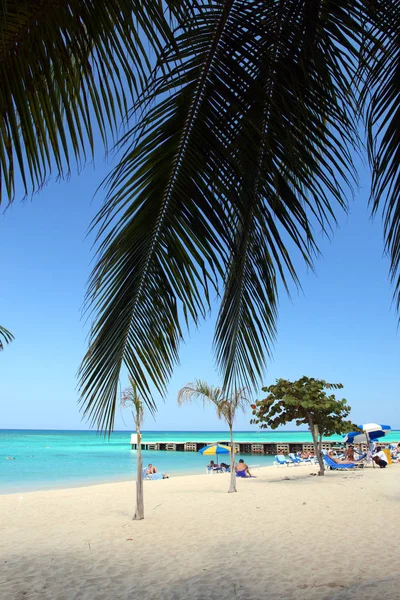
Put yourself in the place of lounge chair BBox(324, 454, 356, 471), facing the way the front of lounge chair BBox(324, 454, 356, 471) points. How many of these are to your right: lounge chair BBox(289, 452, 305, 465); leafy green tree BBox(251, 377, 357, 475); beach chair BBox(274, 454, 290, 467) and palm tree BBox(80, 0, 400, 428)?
2

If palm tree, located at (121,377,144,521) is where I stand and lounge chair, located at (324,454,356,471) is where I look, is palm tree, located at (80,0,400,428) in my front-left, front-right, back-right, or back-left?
back-right
